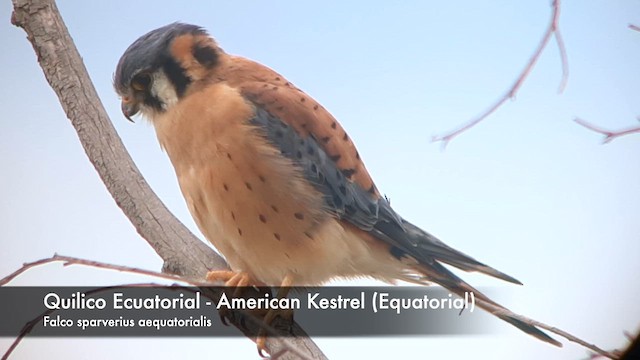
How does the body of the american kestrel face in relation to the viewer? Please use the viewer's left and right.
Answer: facing to the left of the viewer
